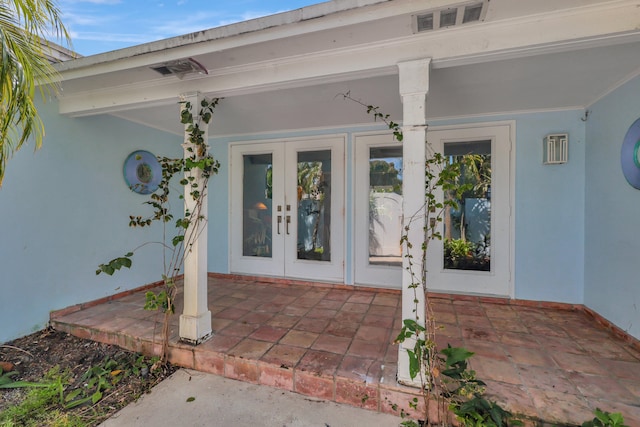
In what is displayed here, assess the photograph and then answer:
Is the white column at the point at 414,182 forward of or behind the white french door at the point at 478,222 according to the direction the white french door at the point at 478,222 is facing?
forward

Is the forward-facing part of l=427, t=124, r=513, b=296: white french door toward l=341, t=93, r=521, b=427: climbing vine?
yes

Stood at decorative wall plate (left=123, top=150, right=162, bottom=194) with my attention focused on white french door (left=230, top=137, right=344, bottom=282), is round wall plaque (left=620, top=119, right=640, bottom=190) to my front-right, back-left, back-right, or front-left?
front-right

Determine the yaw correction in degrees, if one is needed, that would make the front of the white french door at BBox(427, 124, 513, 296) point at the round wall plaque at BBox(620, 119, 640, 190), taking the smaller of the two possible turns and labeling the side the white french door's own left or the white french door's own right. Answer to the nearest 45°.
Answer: approximately 45° to the white french door's own left

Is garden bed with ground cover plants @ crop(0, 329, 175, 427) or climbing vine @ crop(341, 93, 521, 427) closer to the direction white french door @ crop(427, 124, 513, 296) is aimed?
the climbing vine

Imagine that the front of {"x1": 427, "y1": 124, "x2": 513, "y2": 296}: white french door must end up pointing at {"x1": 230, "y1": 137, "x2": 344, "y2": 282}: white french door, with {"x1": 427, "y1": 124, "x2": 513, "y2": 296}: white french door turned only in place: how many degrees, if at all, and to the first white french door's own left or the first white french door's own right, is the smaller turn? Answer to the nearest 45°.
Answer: approximately 90° to the first white french door's own right

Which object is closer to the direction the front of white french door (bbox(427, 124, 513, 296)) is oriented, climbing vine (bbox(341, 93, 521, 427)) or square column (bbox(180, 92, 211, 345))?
the climbing vine

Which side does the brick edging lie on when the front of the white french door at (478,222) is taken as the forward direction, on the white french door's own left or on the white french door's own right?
on the white french door's own right

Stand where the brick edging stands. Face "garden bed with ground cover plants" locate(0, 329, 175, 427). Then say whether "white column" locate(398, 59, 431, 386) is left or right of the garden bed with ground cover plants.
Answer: left

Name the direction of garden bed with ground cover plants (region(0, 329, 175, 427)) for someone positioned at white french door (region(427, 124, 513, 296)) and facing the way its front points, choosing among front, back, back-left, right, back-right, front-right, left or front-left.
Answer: front-right

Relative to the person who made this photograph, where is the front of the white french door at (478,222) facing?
facing the viewer

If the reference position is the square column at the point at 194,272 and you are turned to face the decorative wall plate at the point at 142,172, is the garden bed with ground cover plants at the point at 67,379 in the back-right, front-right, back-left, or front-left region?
front-left
